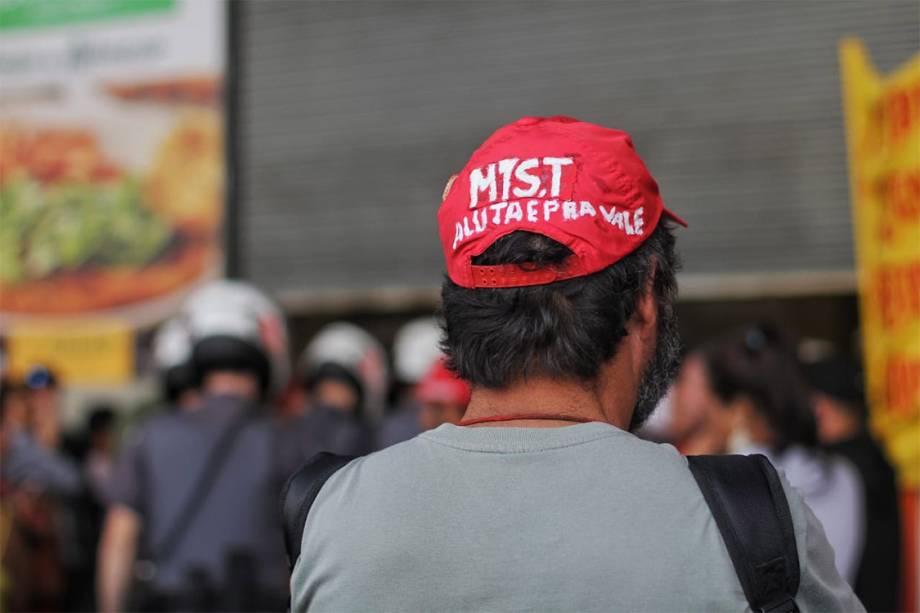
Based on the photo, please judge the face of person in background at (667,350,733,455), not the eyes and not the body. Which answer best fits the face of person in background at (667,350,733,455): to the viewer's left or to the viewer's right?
to the viewer's left

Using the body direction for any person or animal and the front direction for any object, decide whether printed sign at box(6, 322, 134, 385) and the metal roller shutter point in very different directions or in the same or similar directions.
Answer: same or similar directions

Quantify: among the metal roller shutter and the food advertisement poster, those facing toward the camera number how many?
2

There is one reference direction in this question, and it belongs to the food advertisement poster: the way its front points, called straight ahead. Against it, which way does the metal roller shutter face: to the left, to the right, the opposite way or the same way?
the same way

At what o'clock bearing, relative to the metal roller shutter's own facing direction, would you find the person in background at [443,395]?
The person in background is roughly at 12 o'clock from the metal roller shutter.

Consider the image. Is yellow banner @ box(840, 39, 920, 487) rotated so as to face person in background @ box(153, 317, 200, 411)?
no

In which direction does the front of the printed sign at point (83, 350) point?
toward the camera

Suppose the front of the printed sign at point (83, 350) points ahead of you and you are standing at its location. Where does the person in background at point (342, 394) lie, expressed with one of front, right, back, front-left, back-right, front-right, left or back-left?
front-left

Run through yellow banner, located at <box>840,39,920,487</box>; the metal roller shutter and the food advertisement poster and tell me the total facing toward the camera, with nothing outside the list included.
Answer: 3

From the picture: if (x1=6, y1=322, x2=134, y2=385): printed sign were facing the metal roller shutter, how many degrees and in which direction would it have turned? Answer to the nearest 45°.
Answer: approximately 90° to its left

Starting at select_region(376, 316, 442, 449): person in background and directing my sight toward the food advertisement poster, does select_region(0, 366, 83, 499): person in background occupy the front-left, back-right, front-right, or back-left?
front-left

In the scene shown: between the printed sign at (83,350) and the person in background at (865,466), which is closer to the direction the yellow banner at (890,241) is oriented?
the person in background

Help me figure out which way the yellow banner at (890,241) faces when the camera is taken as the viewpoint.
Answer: facing the viewer

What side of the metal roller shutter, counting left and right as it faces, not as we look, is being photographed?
front

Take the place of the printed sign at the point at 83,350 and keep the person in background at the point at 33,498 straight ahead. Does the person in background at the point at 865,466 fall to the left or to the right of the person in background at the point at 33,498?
left

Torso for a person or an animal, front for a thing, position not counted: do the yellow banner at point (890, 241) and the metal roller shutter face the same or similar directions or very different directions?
same or similar directions

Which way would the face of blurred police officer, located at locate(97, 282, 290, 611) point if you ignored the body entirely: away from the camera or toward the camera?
away from the camera
